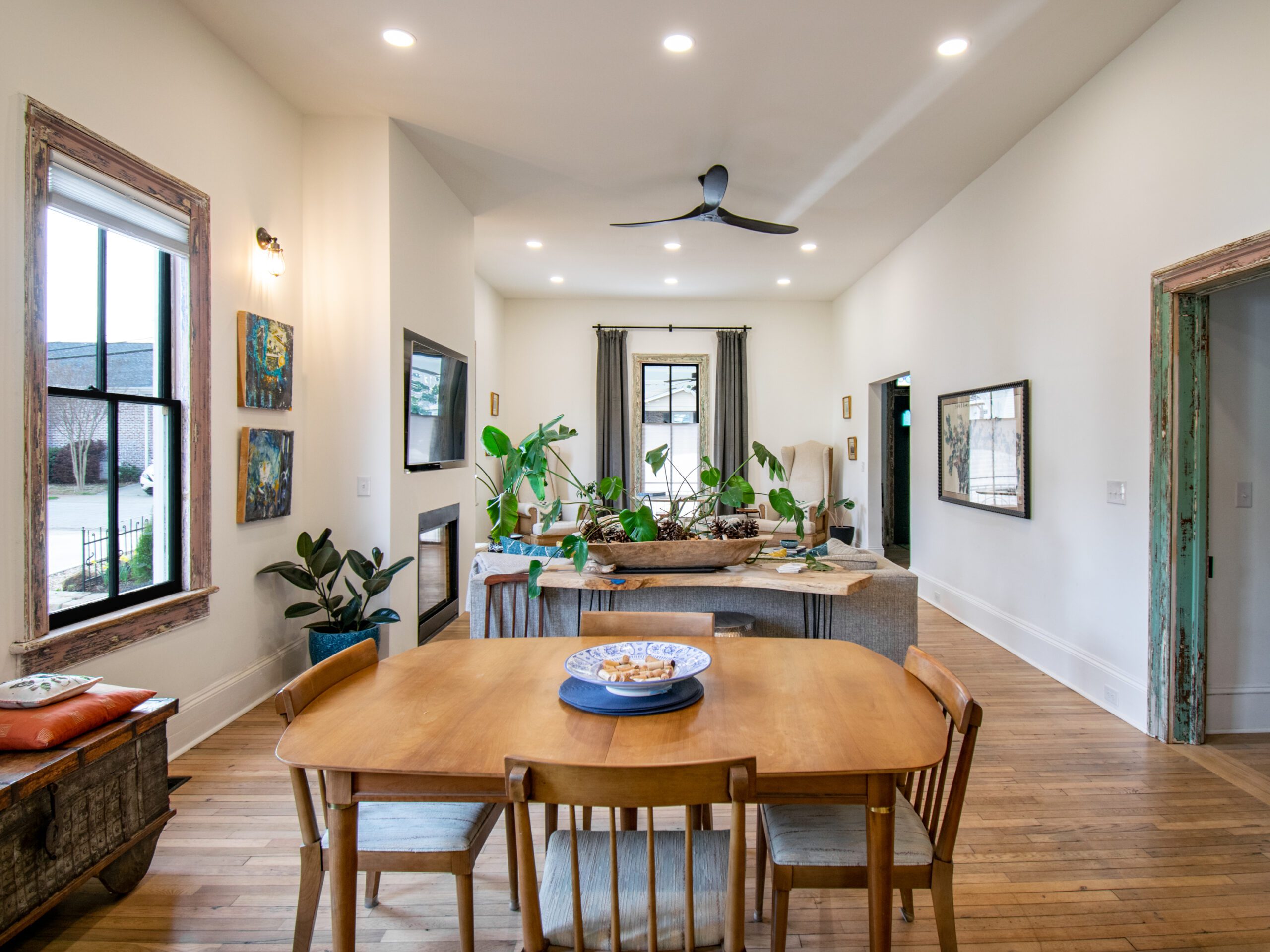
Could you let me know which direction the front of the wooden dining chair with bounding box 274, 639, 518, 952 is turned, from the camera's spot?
facing to the right of the viewer

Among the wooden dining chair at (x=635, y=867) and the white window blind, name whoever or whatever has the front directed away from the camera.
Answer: the wooden dining chair

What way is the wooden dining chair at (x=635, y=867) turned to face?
away from the camera

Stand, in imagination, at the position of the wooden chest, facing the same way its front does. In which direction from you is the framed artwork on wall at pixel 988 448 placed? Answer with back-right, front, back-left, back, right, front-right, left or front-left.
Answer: front-left

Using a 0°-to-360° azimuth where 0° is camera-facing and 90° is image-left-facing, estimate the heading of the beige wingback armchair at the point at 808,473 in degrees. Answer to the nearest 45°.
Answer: approximately 45°

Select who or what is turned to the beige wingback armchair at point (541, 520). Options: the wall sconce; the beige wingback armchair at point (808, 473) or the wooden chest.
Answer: the beige wingback armchair at point (808, 473)

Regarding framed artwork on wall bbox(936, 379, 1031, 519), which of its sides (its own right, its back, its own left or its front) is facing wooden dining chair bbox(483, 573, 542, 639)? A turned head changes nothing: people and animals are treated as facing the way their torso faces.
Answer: front

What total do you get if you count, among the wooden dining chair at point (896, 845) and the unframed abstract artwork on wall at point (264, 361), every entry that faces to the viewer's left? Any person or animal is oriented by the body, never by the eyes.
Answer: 1

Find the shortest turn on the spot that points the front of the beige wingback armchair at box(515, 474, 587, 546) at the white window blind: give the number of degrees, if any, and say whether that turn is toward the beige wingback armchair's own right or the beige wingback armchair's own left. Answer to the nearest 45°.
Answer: approximately 45° to the beige wingback armchair's own right

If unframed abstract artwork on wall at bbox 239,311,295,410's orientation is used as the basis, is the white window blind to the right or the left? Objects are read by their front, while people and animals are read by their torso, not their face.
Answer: on its right

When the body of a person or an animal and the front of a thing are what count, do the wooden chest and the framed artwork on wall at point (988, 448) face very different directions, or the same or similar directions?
very different directions

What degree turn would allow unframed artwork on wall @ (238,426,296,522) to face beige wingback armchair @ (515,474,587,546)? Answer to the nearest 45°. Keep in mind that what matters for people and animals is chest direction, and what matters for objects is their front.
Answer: approximately 90° to its left

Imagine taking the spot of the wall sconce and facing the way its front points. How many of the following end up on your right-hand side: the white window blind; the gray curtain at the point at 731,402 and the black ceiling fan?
1

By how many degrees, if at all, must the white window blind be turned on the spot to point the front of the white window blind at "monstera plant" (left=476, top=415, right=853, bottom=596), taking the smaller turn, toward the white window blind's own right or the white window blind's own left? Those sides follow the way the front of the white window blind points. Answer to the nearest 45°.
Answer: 0° — it already faces it

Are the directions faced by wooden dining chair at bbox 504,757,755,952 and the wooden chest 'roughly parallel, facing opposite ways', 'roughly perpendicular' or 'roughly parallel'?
roughly perpendicular
